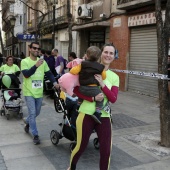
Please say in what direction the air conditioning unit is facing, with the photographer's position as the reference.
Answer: facing the viewer and to the left of the viewer

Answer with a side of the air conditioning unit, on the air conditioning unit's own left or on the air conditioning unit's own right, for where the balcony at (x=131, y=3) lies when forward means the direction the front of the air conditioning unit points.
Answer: on the air conditioning unit's own left

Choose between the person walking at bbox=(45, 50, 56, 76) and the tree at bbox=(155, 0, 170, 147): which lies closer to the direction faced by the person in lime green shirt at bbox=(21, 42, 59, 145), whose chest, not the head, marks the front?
the tree

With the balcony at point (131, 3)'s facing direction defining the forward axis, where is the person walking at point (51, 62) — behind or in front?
in front

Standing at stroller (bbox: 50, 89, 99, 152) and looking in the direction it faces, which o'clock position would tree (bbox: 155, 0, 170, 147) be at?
The tree is roughly at 10 o'clock from the stroller.

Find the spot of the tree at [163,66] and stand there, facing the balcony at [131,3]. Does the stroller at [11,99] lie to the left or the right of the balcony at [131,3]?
left

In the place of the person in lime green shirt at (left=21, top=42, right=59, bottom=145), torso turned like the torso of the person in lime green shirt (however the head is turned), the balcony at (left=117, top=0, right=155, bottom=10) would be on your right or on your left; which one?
on your left

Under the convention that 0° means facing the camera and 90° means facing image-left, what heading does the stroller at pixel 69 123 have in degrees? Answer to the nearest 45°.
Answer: approximately 315°

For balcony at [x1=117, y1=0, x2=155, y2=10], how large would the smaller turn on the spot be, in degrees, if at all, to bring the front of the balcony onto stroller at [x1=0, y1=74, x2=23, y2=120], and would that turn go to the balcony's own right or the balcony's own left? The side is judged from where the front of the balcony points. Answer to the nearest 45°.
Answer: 0° — it already faces it
